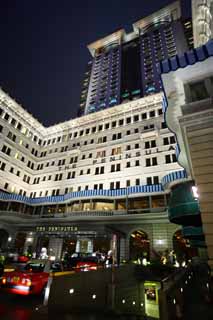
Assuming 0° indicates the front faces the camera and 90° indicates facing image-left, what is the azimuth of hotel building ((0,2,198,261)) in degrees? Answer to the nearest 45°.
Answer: approximately 45°
